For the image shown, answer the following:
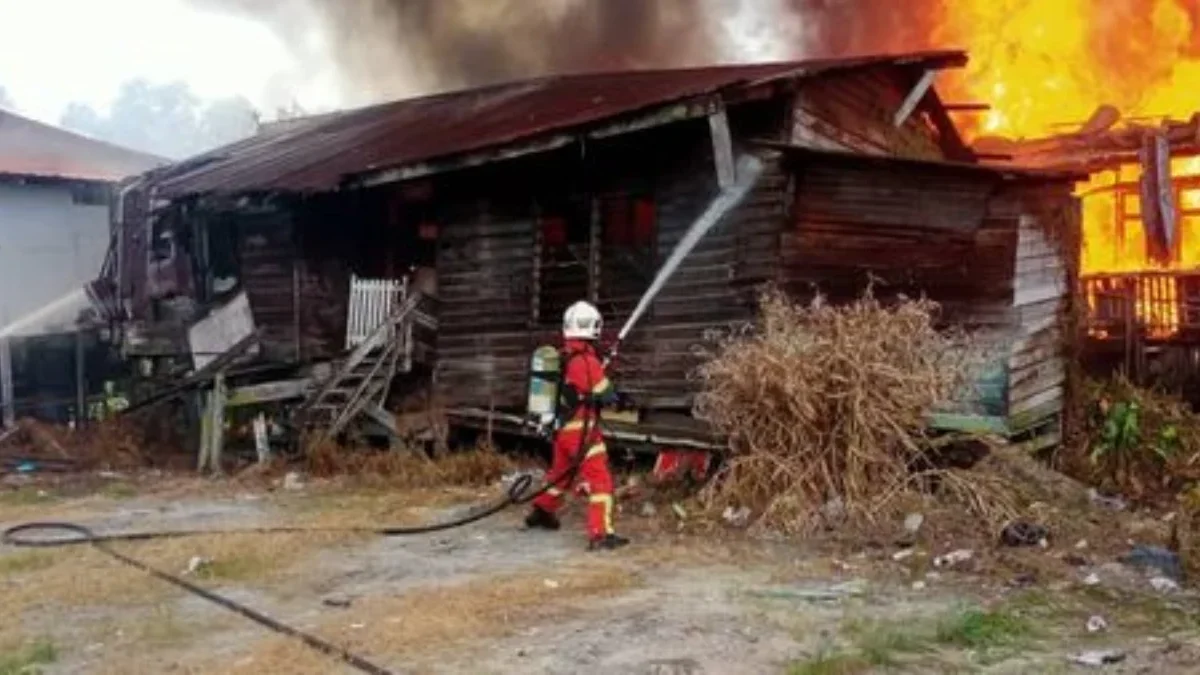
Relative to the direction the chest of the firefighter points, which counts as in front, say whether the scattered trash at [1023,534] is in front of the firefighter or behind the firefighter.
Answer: in front

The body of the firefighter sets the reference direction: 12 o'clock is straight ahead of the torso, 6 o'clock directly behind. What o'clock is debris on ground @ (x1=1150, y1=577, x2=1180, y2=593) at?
The debris on ground is roughly at 1 o'clock from the firefighter.

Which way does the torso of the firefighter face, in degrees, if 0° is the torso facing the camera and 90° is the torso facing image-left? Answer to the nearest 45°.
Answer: approximately 270°

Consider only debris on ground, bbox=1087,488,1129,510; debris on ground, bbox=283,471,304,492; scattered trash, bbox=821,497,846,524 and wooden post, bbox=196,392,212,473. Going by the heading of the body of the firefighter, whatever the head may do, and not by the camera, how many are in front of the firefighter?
2

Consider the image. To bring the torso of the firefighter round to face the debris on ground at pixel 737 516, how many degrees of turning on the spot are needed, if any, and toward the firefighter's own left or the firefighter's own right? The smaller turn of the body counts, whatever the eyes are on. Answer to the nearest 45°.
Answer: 0° — they already face it

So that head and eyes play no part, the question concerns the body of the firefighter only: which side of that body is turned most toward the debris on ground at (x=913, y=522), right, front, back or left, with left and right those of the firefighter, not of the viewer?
front

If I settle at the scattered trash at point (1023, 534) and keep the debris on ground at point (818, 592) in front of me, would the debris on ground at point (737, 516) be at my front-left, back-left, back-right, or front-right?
front-right

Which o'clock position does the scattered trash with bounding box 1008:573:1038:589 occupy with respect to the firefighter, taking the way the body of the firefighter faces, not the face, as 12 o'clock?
The scattered trash is roughly at 1 o'clock from the firefighter.

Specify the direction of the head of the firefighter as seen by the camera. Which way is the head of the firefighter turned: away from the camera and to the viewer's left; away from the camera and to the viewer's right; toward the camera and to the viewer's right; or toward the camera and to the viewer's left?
away from the camera and to the viewer's right

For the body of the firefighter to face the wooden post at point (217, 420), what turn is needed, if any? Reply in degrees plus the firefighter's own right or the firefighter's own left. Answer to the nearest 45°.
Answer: approximately 135° to the firefighter's own left

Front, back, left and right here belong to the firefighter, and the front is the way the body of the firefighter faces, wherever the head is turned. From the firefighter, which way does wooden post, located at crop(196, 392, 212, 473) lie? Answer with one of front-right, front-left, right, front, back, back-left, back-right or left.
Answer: back-left

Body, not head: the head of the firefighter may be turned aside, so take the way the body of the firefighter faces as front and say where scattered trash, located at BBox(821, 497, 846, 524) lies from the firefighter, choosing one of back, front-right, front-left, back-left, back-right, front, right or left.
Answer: front

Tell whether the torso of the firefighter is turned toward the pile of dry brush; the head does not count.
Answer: yes

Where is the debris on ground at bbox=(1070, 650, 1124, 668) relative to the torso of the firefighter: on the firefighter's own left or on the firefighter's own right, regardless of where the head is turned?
on the firefighter's own right

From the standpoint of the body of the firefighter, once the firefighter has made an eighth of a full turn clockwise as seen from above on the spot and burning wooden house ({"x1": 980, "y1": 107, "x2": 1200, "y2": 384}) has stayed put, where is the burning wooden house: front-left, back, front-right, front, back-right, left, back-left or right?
left

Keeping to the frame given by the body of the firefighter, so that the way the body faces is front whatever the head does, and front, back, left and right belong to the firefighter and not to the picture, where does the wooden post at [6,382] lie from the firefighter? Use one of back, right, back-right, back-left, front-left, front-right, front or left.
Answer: back-left

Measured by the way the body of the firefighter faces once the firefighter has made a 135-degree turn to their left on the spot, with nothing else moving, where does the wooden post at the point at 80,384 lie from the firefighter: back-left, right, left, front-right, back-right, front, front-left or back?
front
